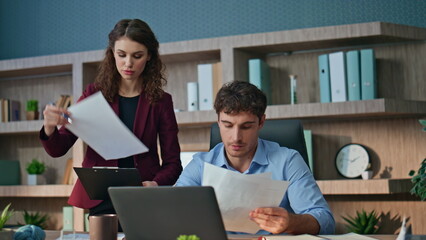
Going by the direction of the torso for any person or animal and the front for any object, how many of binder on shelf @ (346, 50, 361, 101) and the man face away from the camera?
0

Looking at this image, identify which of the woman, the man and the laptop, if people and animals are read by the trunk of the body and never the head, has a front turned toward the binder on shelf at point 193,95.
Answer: the laptop

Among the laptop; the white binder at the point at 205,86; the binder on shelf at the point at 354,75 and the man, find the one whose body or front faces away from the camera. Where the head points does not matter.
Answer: the laptop

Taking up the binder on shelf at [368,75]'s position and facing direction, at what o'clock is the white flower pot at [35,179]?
The white flower pot is roughly at 3 o'clock from the binder on shelf.

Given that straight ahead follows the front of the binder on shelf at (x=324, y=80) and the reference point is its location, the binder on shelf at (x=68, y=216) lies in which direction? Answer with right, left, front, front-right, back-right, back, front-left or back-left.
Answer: right

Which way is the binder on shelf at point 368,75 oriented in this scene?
toward the camera

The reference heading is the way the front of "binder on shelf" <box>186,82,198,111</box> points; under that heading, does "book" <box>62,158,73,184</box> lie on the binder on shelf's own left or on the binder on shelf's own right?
on the binder on shelf's own right

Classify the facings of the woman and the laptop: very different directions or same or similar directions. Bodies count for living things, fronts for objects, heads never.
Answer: very different directions

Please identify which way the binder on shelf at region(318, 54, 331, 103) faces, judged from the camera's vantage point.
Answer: facing the viewer

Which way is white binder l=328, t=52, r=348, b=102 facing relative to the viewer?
toward the camera

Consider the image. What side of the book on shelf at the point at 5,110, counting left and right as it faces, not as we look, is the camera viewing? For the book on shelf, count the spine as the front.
front

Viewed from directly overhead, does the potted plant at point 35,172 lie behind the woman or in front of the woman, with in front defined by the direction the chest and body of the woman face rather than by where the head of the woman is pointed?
behind
